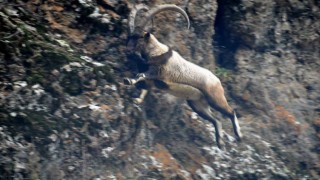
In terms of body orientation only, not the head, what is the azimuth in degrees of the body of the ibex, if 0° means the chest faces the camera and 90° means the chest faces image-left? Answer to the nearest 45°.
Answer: approximately 90°
